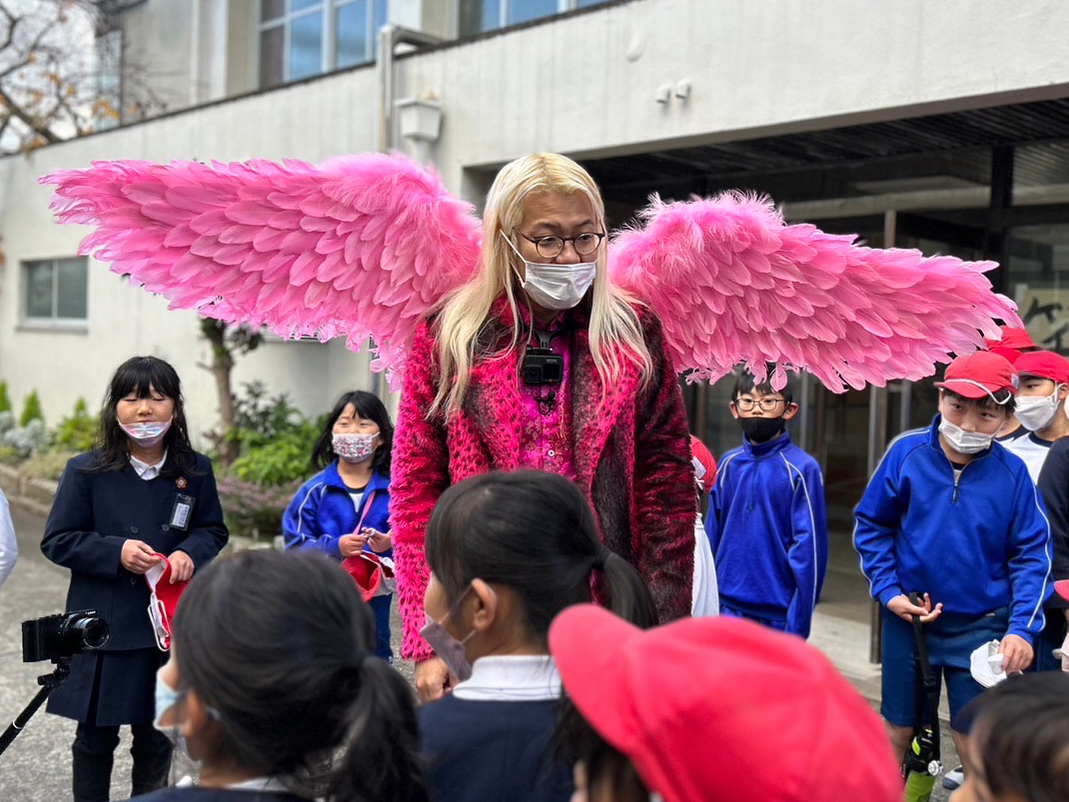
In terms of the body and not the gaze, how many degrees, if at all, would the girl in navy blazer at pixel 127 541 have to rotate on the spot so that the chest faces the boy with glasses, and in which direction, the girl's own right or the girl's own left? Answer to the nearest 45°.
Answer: approximately 90° to the girl's own left

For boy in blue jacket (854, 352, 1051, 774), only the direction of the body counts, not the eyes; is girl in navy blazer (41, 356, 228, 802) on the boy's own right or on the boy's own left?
on the boy's own right

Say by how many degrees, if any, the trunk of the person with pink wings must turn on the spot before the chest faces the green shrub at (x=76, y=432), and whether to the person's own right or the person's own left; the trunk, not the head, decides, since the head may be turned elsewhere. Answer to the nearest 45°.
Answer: approximately 135° to the person's own right

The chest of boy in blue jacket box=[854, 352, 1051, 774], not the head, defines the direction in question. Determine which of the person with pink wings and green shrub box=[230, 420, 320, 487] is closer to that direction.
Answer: the person with pink wings

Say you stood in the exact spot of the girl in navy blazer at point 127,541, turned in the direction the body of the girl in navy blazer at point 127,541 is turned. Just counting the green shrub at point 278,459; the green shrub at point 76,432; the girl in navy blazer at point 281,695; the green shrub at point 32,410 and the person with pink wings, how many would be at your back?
3

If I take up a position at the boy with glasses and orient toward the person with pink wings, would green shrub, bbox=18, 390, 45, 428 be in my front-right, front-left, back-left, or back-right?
back-right

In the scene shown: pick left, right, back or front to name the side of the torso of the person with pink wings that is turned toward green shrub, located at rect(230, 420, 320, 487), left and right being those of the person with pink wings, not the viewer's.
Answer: back

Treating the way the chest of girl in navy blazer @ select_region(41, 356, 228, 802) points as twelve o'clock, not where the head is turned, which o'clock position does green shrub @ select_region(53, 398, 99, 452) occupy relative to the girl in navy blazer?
The green shrub is roughly at 6 o'clock from the girl in navy blazer.

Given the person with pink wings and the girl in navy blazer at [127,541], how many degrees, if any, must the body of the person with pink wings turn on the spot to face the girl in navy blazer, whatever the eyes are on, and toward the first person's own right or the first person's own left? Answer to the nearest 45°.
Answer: approximately 135° to the first person's own right
